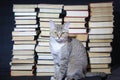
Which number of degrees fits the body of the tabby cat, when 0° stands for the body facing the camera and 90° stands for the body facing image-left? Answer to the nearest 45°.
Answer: approximately 45°

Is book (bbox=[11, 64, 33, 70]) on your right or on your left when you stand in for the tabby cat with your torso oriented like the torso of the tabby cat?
on your right

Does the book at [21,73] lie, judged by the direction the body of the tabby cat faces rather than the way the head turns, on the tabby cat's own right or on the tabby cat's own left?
on the tabby cat's own right

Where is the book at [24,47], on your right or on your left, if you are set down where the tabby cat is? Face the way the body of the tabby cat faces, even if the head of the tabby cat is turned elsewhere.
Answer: on your right

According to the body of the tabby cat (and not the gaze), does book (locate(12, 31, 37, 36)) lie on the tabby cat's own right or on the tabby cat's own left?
on the tabby cat's own right
